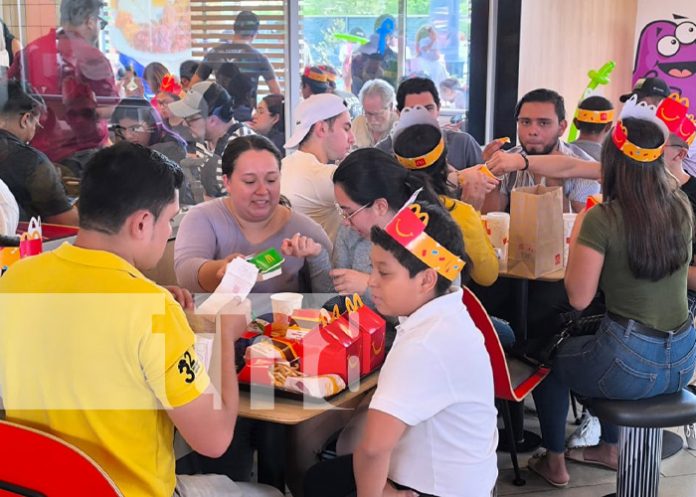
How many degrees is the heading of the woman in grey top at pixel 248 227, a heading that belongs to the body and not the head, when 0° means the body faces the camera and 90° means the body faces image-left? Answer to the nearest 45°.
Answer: approximately 0°

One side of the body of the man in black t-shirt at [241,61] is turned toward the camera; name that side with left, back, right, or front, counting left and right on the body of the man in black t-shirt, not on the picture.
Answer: back

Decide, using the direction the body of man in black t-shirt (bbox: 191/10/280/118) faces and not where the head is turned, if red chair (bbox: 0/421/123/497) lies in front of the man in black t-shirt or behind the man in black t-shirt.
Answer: behind

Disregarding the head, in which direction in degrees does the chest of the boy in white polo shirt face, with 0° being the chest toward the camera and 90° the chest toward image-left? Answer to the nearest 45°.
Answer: approximately 90°

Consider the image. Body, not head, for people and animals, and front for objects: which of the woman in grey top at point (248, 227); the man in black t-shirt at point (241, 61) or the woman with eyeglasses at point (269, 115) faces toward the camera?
the woman in grey top

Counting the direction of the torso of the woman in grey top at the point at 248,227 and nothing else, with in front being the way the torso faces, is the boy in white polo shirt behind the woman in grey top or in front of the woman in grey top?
in front

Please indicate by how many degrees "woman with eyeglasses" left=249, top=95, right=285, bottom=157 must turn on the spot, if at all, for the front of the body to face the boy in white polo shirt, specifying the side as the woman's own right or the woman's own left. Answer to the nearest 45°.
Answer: approximately 90° to the woman's own left
